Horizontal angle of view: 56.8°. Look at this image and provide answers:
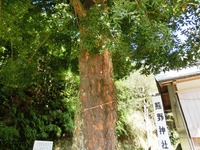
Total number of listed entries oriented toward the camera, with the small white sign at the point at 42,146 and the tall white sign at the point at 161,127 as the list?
2

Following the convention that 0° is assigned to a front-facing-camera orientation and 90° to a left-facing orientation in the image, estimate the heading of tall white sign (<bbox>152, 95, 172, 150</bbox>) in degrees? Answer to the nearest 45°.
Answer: approximately 0°

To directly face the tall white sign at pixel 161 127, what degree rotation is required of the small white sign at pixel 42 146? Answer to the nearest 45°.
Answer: approximately 90° to its left

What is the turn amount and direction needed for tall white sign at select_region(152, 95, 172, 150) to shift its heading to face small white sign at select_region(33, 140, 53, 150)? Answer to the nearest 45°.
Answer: approximately 45° to its right
